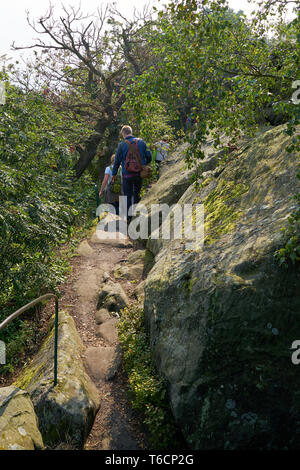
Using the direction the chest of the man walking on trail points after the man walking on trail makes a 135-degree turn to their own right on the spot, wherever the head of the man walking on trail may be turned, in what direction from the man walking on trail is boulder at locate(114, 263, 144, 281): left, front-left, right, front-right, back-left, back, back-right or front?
front-right

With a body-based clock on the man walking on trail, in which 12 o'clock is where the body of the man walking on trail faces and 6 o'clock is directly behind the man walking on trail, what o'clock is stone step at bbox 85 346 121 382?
The stone step is roughly at 6 o'clock from the man walking on trail.

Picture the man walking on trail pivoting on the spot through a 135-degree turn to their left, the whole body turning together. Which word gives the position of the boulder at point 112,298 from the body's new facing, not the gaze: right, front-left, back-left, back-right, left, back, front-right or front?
front-left

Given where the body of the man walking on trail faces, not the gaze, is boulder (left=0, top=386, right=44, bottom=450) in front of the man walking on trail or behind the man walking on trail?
behind

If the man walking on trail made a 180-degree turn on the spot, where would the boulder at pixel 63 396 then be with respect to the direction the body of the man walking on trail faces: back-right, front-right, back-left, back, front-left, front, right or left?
front

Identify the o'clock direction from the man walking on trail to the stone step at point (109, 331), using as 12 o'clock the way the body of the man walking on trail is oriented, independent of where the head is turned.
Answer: The stone step is roughly at 6 o'clock from the man walking on trail.

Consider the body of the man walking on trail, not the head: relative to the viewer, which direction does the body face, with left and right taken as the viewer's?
facing away from the viewer
